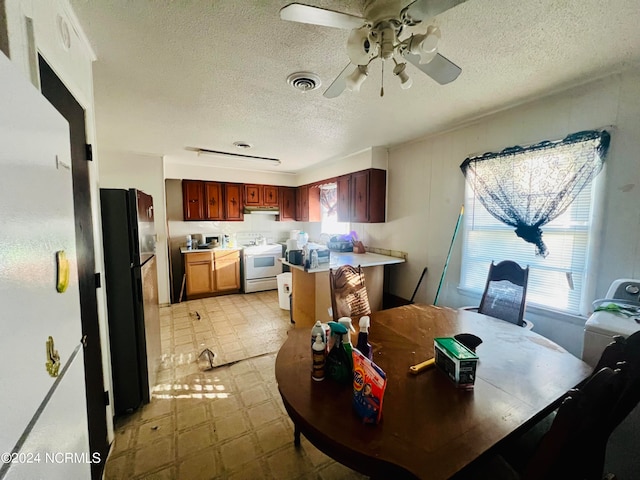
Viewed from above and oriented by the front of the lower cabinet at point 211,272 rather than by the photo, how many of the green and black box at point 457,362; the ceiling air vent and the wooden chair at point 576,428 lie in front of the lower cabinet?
3

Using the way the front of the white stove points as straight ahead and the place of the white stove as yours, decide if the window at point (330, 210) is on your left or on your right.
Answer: on your left

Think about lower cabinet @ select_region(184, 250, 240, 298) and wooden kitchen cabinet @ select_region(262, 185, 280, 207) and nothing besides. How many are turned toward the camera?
2

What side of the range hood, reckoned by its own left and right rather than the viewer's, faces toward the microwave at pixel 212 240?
right

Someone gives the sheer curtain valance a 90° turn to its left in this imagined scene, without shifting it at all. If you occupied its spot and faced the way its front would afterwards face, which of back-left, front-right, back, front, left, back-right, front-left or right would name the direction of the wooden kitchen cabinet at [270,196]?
back-right

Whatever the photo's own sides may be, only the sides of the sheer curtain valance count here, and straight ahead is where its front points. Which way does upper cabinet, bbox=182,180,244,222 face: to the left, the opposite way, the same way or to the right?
to the left
